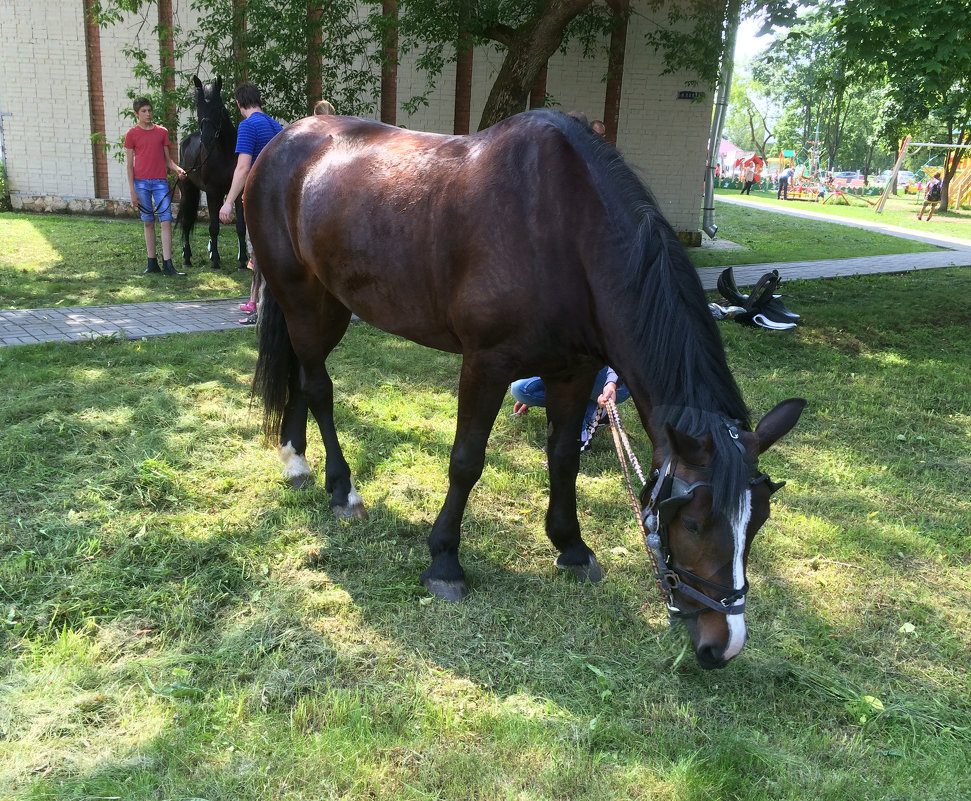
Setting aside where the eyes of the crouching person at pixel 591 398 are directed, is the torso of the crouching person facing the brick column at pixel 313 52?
no

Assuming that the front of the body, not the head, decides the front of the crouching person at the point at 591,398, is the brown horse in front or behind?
in front

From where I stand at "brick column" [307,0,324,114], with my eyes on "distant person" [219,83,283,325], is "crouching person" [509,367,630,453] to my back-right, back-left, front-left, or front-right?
front-left

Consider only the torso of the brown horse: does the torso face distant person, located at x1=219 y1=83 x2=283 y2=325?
no

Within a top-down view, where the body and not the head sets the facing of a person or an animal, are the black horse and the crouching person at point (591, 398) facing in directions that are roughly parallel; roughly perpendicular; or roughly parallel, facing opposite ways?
roughly perpendicular

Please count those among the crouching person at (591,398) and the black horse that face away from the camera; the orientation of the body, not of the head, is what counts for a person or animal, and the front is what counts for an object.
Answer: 0

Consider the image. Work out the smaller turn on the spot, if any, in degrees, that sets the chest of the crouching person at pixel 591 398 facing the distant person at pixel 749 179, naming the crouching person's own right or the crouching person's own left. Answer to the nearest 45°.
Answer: approximately 180°

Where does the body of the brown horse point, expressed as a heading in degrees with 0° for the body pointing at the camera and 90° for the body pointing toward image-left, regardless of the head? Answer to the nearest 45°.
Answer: approximately 315°

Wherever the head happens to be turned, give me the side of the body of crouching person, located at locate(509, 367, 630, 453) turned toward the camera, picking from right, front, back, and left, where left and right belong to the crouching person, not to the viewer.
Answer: front

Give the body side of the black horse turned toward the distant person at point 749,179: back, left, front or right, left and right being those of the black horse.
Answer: left

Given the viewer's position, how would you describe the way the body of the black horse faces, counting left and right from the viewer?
facing the viewer and to the right of the viewer

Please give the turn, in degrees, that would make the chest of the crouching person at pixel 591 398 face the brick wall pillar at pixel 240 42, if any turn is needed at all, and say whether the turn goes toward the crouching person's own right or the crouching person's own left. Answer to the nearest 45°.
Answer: approximately 135° to the crouching person's own right
